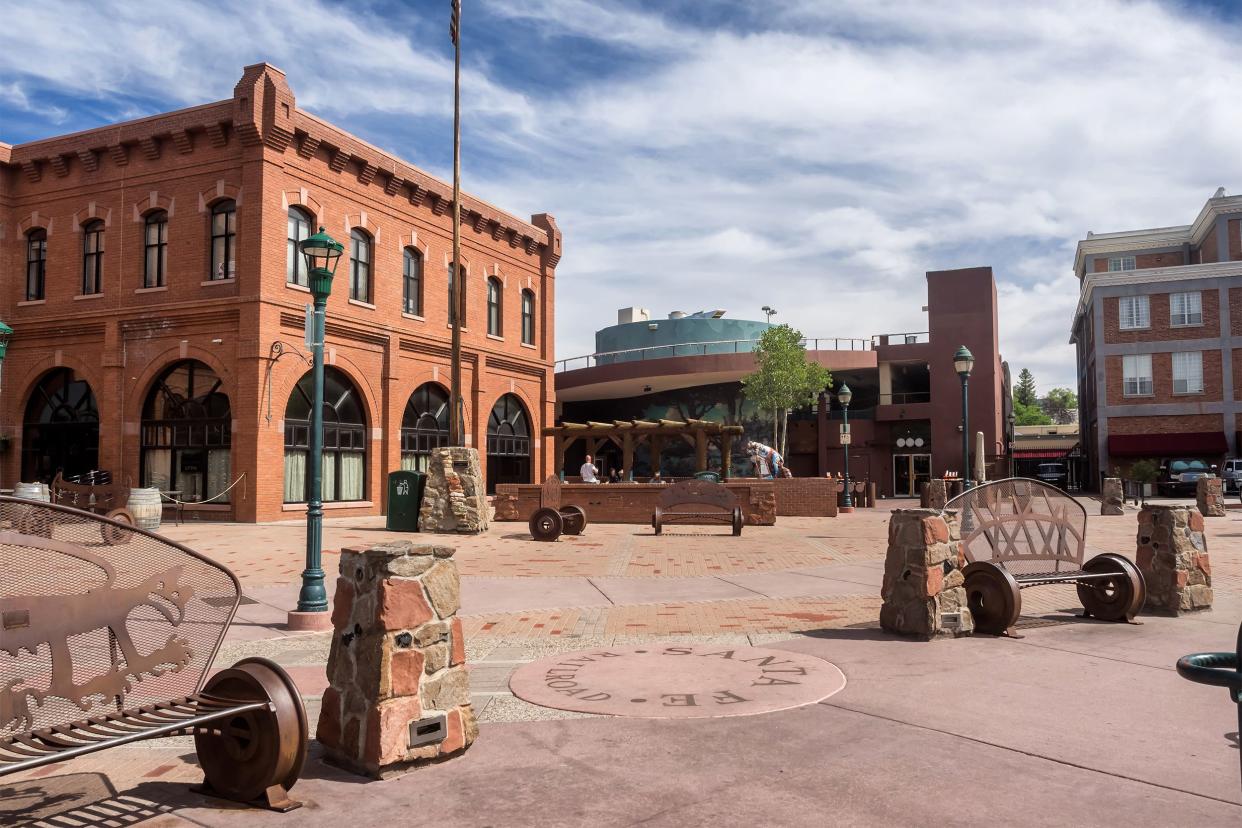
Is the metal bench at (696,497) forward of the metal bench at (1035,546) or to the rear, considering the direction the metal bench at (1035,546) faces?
to the rear

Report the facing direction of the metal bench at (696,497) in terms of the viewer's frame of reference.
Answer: facing the viewer

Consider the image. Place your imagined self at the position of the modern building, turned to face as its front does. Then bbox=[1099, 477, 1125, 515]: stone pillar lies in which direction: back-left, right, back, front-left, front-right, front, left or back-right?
front

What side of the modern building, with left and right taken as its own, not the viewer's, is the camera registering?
front

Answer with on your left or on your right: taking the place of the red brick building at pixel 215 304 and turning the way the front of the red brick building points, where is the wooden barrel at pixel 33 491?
on your right

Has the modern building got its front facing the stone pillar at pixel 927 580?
yes

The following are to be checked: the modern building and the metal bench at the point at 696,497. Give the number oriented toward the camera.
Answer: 2

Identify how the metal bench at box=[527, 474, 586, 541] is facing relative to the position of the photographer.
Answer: facing the viewer and to the right of the viewer

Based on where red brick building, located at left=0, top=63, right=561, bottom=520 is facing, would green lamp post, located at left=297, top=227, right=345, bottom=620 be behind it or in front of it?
in front

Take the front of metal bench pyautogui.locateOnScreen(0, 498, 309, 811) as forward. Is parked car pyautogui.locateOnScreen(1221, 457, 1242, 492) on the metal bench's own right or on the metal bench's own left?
on the metal bench's own left

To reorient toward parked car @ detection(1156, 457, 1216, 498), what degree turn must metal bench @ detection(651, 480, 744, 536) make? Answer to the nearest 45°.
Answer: approximately 135° to its left
